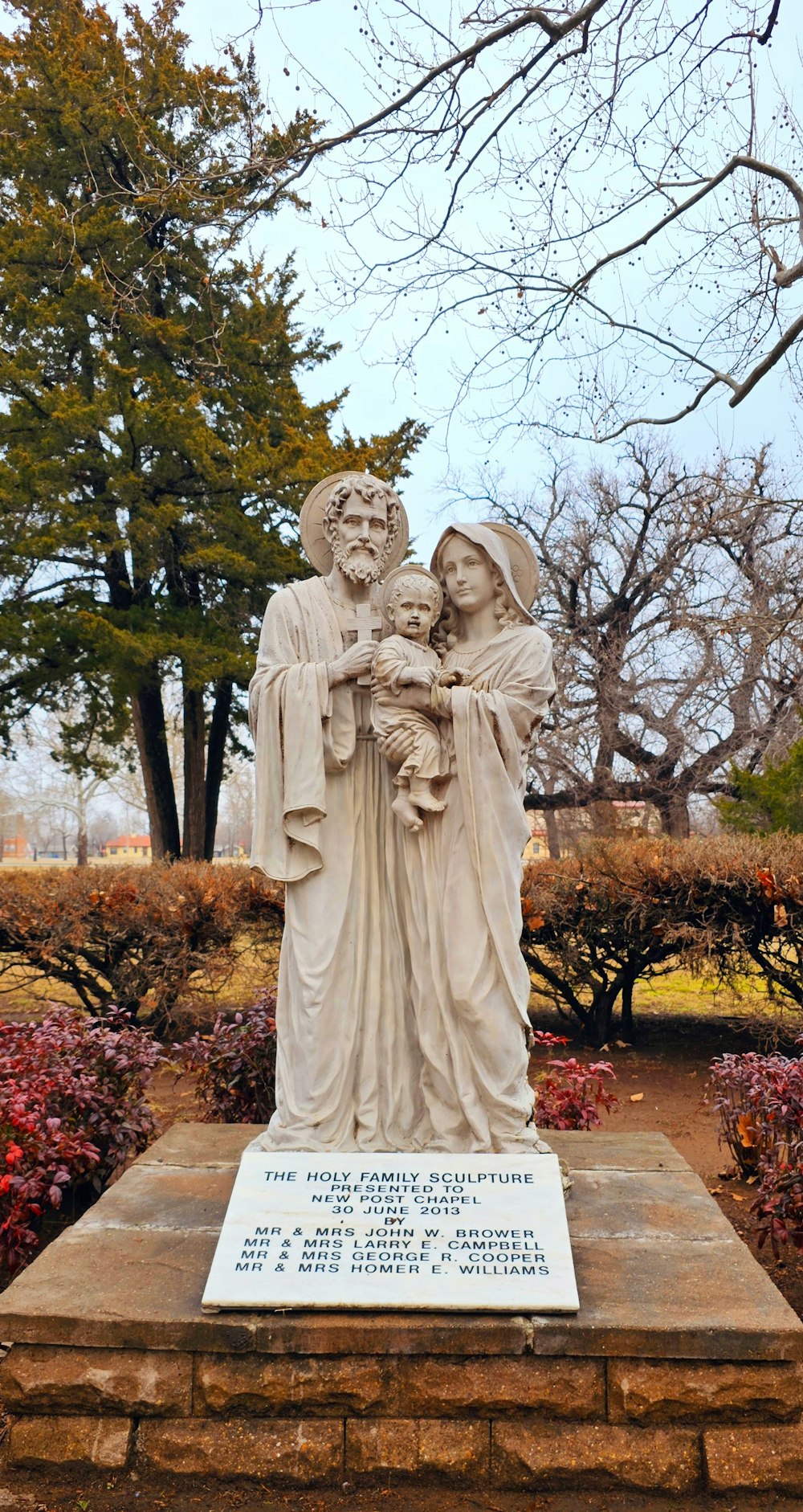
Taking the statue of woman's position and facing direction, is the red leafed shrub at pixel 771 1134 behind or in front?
behind

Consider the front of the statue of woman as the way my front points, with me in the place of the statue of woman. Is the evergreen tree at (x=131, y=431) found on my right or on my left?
on my right

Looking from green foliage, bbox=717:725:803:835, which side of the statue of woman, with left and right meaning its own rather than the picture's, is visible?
back

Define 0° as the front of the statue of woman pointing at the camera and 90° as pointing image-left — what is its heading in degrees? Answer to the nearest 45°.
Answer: approximately 45°

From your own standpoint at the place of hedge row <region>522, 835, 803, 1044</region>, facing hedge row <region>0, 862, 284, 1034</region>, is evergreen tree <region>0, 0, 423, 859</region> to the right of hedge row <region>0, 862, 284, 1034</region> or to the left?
right

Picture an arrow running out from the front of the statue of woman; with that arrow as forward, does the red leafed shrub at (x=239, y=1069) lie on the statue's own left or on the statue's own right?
on the statue's own right

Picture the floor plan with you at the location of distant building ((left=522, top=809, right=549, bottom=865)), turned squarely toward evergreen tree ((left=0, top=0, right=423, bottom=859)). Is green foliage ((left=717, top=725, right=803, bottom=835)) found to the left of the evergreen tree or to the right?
left

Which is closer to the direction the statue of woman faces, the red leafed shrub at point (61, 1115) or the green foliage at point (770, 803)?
the red leafed shrub

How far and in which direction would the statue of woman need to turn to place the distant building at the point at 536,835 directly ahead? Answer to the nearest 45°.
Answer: approximately 135° to its right
